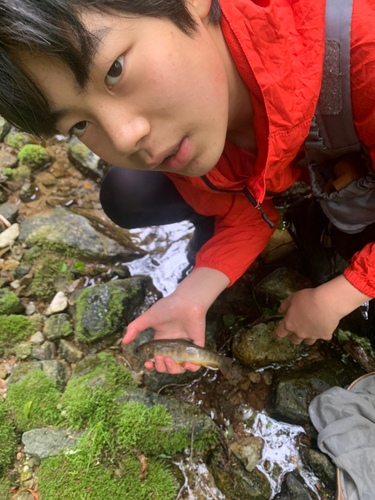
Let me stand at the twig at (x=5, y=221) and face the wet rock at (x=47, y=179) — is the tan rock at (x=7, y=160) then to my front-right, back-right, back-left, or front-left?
front-left

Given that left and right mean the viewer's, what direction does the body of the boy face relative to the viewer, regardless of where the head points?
facing the viewer and to the left of the viewer

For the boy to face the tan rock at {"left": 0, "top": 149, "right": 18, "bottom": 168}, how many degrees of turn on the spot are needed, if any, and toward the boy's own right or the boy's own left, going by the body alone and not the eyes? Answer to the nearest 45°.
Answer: approximately 90° to the boy's own right

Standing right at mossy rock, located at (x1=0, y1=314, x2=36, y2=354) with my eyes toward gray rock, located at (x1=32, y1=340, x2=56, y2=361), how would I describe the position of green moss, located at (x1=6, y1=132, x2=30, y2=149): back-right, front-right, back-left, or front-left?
back-left

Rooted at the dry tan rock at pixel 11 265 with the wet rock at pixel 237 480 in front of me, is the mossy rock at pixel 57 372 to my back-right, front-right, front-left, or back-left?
front-right

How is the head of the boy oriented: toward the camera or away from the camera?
toward the camera
